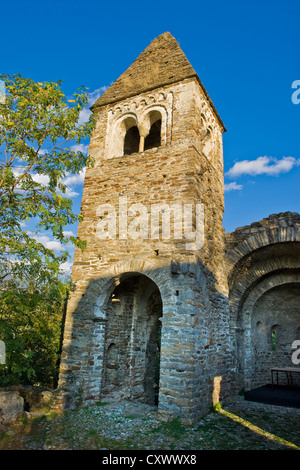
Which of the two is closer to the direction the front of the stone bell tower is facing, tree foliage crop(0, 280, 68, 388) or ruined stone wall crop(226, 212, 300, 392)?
the tree foliage

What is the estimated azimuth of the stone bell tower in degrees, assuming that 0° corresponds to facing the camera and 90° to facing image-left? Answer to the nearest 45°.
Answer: approximately 0°

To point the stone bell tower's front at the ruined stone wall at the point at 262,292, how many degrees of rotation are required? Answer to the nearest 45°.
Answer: approximately 135° to its left

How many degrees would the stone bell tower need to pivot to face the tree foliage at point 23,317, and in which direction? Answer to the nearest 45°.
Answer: approximately 45° to its right
